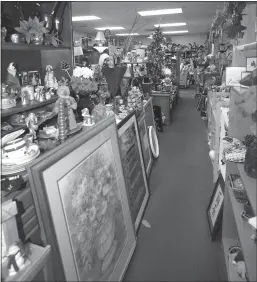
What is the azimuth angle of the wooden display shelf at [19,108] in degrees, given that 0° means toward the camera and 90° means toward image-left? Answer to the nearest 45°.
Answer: approximately 315°

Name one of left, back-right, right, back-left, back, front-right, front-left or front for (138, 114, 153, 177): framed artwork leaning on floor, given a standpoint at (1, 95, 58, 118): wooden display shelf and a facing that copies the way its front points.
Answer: left

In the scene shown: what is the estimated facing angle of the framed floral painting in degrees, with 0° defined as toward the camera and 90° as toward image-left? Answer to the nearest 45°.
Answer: approximately 315°

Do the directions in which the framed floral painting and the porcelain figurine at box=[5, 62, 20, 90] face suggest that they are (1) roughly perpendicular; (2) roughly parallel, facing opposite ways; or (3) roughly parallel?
roughly parallel

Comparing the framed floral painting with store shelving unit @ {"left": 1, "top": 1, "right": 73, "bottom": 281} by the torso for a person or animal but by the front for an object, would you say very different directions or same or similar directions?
same or similar directions

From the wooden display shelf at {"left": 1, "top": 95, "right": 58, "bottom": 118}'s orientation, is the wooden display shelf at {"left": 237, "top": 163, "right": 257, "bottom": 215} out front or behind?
out front

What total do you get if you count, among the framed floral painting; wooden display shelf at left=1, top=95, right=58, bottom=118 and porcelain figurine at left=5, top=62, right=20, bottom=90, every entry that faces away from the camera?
0

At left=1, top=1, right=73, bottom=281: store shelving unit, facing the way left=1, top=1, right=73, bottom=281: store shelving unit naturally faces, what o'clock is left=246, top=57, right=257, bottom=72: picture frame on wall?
The picture frame on wall is roughly at 11 o'clock from the store shelving unit.

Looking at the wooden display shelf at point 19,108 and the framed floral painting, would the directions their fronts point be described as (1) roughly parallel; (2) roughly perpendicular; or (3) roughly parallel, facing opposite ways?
roughly parallel

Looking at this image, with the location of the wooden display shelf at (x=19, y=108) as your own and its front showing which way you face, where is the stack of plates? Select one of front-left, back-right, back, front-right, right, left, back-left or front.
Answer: front-right

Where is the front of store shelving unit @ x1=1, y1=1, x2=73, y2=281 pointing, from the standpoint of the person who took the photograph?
facing the viewer and to the right of the viewer

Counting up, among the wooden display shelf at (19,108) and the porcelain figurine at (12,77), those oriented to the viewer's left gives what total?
0

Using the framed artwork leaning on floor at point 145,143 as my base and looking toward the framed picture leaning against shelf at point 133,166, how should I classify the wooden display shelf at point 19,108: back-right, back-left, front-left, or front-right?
front-right

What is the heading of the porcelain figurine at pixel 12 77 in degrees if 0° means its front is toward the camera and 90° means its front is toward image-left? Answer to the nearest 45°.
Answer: approximately 315°

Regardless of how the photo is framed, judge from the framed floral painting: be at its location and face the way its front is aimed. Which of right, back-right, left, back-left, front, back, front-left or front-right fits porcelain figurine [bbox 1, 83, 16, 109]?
back
